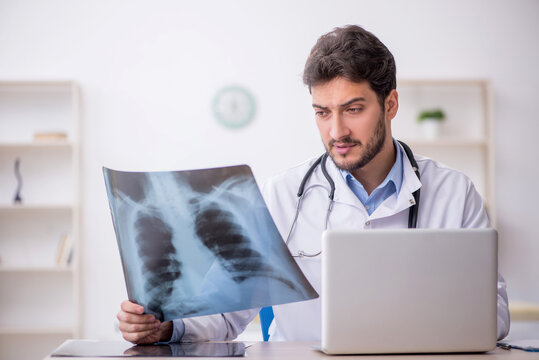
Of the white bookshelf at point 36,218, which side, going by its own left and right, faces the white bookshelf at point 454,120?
left

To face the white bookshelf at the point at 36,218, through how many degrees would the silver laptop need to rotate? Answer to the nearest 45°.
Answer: approximately 45° to its left

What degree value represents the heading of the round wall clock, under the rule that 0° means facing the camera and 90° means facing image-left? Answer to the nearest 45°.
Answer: approximately 0°

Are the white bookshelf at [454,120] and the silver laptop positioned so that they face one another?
yes

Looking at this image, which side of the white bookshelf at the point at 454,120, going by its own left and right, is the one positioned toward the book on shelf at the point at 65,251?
right

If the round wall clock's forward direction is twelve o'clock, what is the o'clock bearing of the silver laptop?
The silver laptop is roughly at 12 o'clock from the round wall clock.

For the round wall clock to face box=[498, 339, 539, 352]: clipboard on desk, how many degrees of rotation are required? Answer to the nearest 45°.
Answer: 0° — it already faces it

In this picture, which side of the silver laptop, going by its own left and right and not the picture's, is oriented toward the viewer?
back
